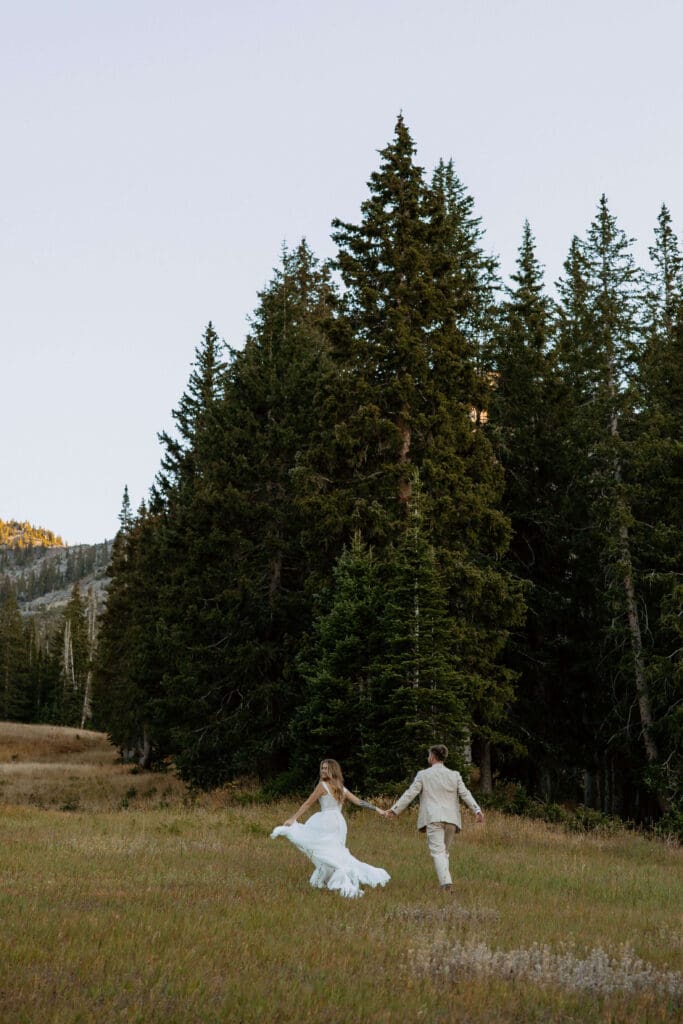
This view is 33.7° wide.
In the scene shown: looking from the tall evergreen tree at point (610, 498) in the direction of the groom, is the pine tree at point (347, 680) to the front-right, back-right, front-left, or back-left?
front-right

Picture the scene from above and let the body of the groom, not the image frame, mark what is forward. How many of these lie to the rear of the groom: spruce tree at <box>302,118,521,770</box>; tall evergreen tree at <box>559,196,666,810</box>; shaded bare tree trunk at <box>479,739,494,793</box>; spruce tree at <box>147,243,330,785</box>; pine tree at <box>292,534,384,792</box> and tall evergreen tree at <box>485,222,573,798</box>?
0

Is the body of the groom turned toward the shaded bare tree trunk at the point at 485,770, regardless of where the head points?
yes

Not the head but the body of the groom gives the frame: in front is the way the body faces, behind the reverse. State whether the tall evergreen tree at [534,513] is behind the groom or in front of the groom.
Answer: in front

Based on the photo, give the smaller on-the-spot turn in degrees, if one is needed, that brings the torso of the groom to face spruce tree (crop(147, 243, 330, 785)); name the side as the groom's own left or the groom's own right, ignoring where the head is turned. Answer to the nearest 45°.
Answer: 0° — they already face it

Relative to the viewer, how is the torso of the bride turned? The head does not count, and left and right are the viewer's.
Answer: facing away from the viewer and to the left of the viewer

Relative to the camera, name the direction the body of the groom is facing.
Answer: away from the camera

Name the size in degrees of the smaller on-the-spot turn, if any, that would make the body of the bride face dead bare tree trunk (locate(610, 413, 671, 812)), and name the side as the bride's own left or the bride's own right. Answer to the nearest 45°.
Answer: approximately 90° to the bride's own right

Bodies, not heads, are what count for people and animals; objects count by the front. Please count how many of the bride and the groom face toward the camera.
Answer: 0

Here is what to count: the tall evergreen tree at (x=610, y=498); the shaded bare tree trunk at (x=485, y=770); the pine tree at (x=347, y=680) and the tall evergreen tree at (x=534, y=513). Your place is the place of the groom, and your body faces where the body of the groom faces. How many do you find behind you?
0

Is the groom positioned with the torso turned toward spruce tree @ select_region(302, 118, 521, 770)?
yes

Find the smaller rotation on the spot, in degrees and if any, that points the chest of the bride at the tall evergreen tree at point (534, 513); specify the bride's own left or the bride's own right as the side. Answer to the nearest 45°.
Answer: approximately 45° to the bride's own right

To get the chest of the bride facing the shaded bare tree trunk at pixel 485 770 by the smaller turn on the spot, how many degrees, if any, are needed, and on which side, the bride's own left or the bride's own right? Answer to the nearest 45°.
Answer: approximately 45° to the bride's own right

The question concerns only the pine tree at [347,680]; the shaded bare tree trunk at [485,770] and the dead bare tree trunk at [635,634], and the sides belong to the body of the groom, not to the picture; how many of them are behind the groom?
0
